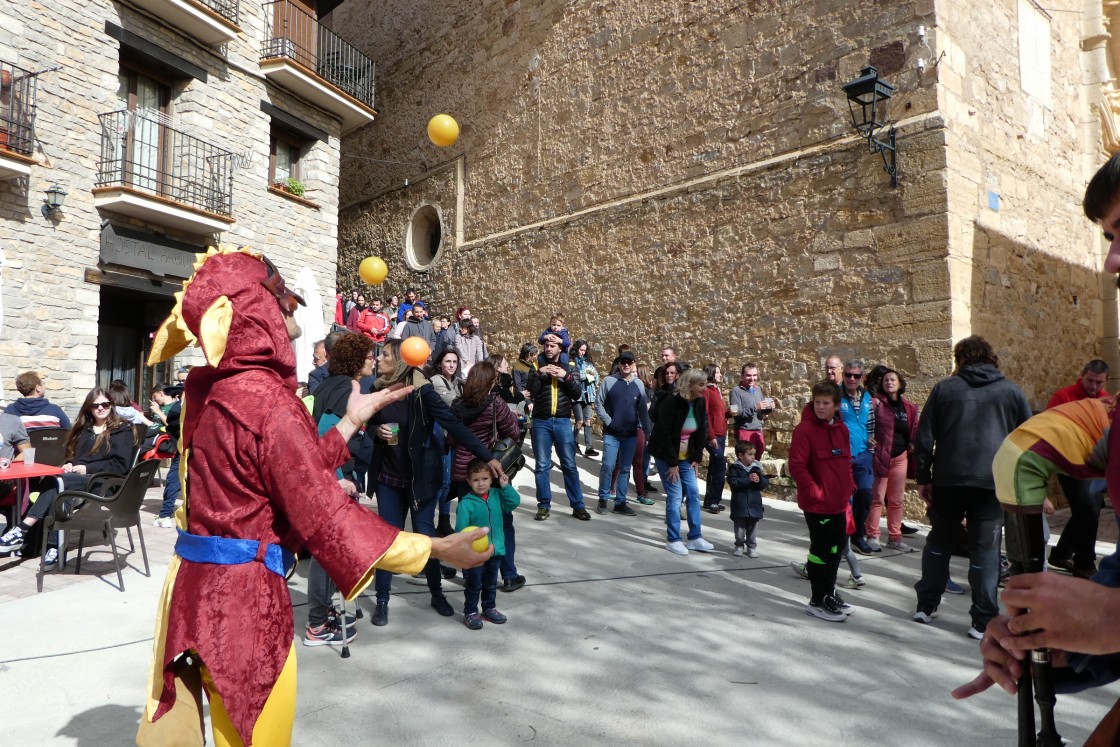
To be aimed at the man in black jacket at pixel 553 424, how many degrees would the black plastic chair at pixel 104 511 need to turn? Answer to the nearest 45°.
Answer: approximately 135° to its right

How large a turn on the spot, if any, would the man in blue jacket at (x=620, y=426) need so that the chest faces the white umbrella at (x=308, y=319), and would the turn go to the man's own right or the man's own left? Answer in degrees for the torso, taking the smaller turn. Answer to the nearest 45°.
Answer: approximately 135° to the man's own right

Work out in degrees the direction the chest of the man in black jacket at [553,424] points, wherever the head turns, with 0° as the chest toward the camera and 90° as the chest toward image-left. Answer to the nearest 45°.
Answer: approximately 0°

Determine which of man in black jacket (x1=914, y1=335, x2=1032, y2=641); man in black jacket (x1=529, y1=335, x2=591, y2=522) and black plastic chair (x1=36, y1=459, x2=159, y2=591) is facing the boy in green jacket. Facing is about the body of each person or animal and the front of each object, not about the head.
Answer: man in black jacket (x1=529, y1=335, x2=591, y2=522)

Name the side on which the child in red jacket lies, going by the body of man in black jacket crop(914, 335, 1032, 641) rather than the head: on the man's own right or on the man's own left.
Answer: on the man's own left

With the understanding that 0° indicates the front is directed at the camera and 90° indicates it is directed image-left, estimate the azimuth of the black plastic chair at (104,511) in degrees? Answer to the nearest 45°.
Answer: approximately 135°

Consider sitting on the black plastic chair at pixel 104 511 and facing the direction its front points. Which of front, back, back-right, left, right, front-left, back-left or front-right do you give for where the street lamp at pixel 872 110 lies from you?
back-right

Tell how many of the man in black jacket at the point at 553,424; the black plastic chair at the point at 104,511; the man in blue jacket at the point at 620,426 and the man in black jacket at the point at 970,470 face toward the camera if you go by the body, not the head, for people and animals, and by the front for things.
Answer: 2

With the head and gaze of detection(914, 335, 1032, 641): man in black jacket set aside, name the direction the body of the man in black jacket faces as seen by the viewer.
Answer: away from the camera

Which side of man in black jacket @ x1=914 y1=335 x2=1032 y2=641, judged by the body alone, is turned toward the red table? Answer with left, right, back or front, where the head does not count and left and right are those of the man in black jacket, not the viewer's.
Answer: left

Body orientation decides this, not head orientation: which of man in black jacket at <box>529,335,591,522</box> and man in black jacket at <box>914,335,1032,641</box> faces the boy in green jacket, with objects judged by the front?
man in black jacket at <box>529,335,591,522</box>

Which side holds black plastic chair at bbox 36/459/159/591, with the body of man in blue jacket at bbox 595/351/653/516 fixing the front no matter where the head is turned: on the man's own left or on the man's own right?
on the man's own right

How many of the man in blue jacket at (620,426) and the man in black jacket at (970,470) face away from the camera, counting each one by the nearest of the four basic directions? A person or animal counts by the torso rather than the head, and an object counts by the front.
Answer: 1
